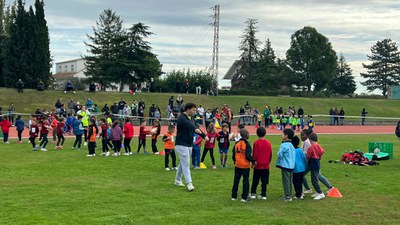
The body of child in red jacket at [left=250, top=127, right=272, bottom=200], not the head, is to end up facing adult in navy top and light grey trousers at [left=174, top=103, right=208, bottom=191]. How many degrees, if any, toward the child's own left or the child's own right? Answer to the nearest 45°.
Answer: approximately 90° to the child's own left

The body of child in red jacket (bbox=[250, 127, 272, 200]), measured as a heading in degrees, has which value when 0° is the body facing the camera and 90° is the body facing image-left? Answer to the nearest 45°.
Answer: approximately 180°

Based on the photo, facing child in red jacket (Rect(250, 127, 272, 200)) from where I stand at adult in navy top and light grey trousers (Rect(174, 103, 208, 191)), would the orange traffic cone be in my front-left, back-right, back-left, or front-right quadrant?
front-left

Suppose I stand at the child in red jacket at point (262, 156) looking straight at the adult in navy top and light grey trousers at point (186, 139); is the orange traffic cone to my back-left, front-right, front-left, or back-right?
back-right

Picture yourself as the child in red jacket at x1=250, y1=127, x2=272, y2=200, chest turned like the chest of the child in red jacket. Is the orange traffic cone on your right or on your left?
on your right

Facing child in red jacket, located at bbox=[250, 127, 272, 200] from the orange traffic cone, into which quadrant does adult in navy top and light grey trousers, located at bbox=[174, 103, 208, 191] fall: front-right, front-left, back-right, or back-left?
front-right
